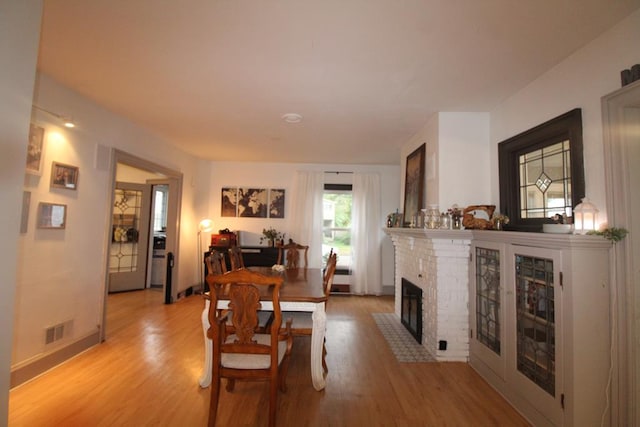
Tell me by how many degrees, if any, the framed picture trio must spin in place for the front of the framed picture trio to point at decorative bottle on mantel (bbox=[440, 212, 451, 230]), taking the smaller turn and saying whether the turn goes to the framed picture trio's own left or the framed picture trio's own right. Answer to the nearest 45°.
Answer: approximately 45° to the framed picture trio's own left

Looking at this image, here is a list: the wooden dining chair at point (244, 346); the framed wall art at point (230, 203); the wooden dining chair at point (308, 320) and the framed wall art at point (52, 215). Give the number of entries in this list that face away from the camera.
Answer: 1

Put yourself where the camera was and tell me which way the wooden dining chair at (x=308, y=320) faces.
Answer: facing to the left of the viewer

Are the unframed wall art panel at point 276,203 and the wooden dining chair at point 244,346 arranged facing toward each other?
yes

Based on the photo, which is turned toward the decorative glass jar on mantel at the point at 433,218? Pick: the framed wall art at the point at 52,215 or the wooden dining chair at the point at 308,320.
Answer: the framed wall art

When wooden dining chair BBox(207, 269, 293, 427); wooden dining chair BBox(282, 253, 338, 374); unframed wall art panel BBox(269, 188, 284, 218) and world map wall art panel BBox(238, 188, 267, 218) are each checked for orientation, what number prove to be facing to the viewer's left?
1

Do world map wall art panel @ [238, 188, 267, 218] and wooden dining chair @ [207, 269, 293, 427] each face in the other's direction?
yes

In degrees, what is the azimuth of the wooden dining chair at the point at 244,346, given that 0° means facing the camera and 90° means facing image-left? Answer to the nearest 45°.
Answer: approximately 180°

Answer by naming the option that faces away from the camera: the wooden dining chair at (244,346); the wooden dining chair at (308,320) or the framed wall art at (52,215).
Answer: the wooden dining chair at (244,346)

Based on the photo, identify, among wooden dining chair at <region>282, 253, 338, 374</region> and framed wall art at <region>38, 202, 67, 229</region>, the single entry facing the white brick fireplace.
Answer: the framed wall art

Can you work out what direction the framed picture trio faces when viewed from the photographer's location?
facing the viewer

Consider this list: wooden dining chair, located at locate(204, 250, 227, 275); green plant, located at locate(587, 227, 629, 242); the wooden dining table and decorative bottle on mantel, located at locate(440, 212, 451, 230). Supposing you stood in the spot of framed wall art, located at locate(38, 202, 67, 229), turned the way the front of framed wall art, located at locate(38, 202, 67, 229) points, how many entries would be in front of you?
4

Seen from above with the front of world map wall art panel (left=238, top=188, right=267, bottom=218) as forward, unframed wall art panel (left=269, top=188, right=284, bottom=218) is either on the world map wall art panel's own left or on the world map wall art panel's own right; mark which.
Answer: on the world map wall art panel's own left

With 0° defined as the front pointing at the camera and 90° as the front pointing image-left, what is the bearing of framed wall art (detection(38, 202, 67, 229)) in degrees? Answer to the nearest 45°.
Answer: approximately 315°

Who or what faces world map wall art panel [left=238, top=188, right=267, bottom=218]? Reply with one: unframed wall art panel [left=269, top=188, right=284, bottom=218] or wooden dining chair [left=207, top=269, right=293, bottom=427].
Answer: the wooden dining chair

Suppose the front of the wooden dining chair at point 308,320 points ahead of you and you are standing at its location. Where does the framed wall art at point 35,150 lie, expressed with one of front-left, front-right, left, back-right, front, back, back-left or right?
front

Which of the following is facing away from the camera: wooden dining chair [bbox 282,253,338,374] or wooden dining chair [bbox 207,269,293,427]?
wooden dining chair [bbox 207,269,293,427]

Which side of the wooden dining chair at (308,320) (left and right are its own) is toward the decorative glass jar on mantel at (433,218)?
back

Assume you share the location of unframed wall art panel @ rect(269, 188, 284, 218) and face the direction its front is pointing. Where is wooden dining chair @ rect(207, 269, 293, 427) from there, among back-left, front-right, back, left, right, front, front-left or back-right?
front
